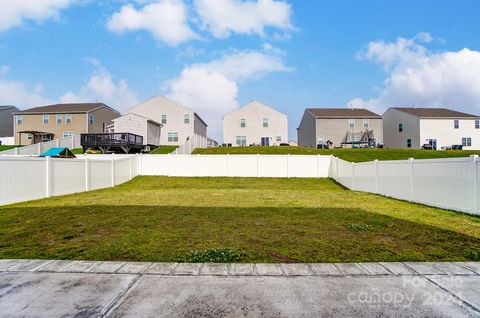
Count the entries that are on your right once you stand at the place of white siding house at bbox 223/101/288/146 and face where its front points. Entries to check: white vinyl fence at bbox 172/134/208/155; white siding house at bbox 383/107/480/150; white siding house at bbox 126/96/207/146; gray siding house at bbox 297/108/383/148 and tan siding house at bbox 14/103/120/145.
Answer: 2

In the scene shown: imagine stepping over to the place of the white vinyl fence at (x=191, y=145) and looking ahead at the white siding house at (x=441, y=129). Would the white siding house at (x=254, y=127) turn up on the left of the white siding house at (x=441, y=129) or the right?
left

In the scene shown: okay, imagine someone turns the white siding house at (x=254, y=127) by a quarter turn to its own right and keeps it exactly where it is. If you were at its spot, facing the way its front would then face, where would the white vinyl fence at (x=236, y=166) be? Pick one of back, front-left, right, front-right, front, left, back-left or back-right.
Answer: right

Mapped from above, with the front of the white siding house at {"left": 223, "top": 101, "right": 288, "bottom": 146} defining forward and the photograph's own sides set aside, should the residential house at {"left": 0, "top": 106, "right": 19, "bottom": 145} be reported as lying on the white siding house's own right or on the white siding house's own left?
on the white siding house's own left

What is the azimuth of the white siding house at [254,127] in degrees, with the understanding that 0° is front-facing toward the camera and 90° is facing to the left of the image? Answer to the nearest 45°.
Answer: approximately 180°

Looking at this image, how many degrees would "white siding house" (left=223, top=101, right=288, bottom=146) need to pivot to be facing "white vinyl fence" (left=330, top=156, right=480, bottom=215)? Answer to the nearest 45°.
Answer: approximately 180°

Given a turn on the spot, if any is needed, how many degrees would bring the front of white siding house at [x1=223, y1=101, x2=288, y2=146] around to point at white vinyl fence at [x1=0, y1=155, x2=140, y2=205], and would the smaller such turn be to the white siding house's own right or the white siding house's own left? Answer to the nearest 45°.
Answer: approximately 180°

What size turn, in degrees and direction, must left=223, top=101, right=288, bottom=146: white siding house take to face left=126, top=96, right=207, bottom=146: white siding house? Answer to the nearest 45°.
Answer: approximately 90° to its left

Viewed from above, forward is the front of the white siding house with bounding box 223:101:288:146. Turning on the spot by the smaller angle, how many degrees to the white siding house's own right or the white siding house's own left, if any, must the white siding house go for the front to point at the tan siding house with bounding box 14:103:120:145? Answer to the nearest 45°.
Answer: approximately 90° to the white siding house's own left

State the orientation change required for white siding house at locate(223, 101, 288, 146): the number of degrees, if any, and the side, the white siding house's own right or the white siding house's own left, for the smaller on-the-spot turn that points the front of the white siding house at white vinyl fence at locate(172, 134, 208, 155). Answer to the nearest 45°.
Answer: approximately 135° to the white siding house's own left

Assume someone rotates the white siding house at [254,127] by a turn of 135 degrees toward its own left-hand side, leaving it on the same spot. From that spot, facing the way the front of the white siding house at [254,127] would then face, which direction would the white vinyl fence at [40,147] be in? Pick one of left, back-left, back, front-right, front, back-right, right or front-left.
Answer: front

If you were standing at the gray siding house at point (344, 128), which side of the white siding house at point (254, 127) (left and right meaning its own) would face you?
right
